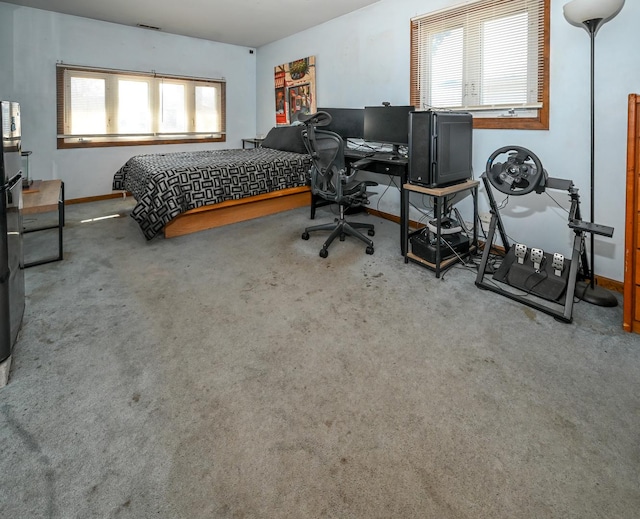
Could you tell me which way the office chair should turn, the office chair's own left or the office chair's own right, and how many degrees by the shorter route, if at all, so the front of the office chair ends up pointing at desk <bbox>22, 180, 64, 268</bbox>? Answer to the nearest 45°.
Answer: approximately 135° to the office chair's own left

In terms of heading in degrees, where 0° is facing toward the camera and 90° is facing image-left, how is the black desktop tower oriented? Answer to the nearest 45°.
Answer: approximately 45°

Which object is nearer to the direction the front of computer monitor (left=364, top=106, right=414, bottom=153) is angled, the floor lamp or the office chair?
the office chair

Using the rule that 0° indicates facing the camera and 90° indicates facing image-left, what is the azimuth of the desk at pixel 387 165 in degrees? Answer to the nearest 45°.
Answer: approximately 45°

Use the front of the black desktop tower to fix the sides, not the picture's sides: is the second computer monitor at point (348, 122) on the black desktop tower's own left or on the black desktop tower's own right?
on the black desktop tower's own right

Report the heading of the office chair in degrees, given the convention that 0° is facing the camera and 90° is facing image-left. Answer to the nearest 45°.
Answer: approximately 225°

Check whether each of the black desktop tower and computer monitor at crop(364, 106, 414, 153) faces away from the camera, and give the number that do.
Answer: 0

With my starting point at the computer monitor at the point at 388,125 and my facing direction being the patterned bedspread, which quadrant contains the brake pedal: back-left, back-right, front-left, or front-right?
back-left

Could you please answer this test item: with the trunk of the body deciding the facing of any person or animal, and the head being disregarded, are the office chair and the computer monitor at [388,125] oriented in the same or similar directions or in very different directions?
very different directions

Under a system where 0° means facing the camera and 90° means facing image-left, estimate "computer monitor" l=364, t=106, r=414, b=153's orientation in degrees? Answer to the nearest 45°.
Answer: approximately 45°
